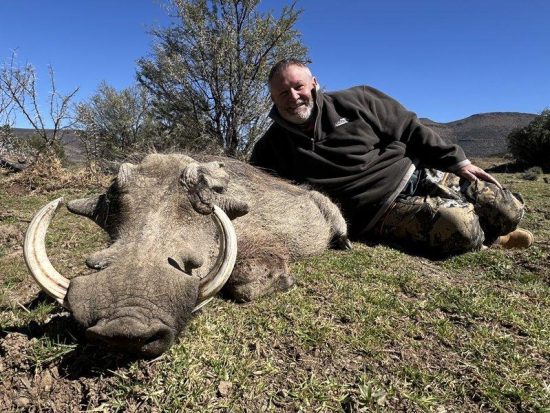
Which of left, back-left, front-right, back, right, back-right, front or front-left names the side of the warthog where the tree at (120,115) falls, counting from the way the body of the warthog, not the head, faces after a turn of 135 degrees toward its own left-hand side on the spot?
left

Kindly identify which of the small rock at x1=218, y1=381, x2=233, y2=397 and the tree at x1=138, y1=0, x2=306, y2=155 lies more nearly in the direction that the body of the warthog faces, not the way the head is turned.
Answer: the small rock

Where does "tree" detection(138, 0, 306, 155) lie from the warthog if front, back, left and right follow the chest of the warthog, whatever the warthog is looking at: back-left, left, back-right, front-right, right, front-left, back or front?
back-right

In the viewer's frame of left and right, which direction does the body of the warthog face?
facing the viewer and to the left of the viewer

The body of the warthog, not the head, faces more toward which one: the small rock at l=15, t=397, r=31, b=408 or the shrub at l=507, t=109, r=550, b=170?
the small rock

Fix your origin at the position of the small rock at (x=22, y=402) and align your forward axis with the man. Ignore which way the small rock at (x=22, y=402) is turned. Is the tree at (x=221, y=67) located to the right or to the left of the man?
left

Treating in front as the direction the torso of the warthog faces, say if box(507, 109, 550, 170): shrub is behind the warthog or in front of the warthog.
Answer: behind

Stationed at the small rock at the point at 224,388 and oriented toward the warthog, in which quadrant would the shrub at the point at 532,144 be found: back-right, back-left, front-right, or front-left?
front-right

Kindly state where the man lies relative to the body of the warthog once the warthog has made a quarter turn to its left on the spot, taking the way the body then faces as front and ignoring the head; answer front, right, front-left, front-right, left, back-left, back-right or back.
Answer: left

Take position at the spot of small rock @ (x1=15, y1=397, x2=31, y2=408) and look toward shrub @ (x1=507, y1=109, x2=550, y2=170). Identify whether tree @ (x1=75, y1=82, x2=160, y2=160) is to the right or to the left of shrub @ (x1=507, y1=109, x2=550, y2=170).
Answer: left

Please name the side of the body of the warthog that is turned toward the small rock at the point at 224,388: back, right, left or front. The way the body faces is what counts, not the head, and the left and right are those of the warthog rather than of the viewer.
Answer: left

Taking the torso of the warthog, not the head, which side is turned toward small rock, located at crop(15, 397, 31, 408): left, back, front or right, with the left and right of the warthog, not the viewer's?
front
